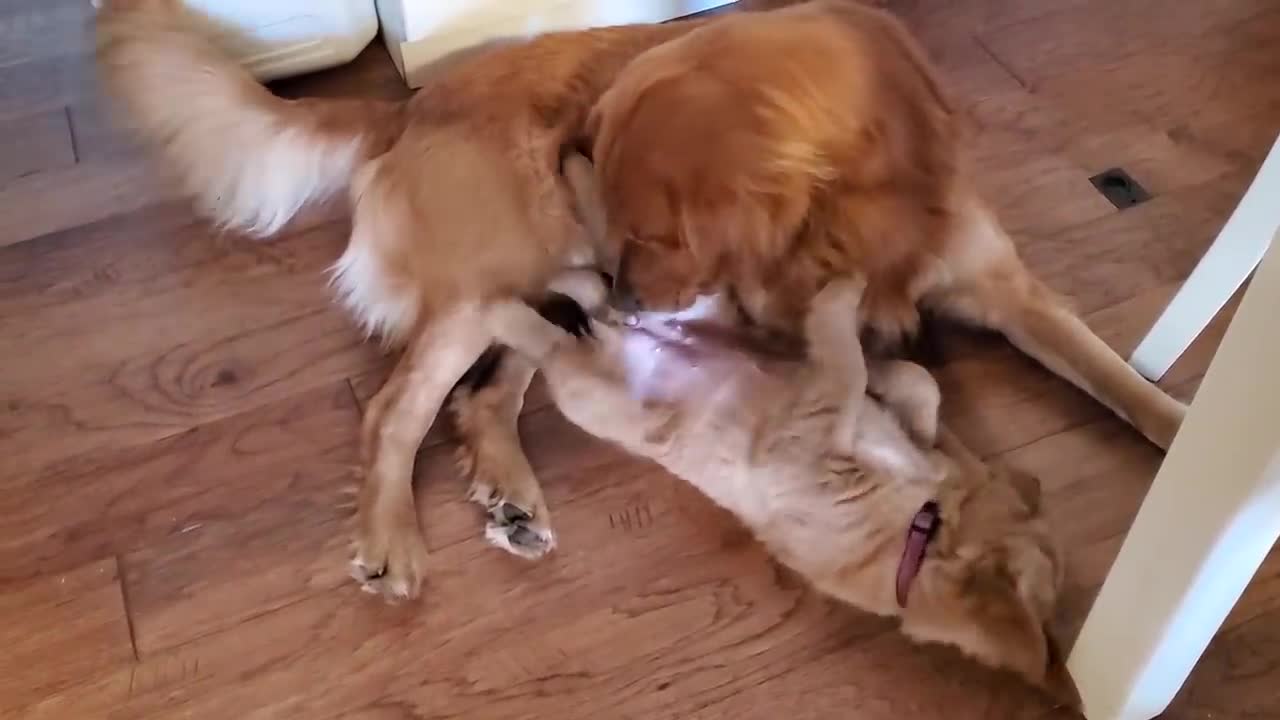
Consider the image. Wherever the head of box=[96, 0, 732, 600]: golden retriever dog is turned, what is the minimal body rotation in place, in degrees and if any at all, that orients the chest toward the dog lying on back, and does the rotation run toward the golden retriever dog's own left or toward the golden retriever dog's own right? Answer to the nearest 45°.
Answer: approximately 90° to the golden retriever dog's own right
